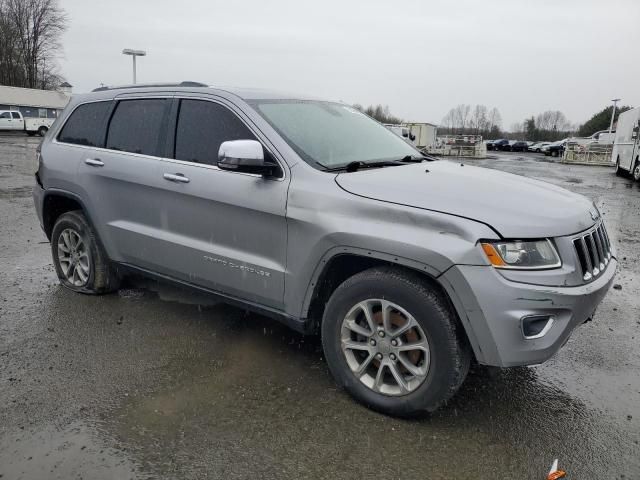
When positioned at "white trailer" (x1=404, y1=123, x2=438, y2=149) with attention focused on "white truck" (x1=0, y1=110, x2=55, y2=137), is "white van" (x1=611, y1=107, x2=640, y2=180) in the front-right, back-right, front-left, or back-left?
back-left

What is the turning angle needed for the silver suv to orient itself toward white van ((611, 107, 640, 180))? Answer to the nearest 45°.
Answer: approximately 90° to its left

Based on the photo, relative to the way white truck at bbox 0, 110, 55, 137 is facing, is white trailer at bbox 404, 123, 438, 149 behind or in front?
behind

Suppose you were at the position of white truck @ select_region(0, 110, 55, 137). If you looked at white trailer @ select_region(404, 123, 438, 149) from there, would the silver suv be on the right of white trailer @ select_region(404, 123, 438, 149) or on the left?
right

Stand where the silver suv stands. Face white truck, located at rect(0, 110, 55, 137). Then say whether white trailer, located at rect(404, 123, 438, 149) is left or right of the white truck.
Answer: right

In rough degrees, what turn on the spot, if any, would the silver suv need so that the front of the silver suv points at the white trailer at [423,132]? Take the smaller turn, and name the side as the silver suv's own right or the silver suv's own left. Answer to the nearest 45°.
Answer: approximately 135° to the silver suv's own left

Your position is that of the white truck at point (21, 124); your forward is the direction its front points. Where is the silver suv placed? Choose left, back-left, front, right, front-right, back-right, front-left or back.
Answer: left

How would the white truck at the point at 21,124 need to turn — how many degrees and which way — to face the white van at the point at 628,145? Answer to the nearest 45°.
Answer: approximately 135° to its left

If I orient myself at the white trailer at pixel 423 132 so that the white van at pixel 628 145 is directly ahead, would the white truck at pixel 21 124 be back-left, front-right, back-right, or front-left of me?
back-right

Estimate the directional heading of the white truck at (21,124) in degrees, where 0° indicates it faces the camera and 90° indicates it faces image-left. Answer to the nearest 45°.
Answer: approximately 90°

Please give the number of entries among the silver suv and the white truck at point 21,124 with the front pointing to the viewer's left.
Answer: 1

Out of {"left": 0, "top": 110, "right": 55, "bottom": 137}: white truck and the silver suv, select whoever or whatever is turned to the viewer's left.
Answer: the white truck

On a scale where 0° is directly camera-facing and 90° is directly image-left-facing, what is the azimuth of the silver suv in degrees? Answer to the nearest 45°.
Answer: approximately 315°
